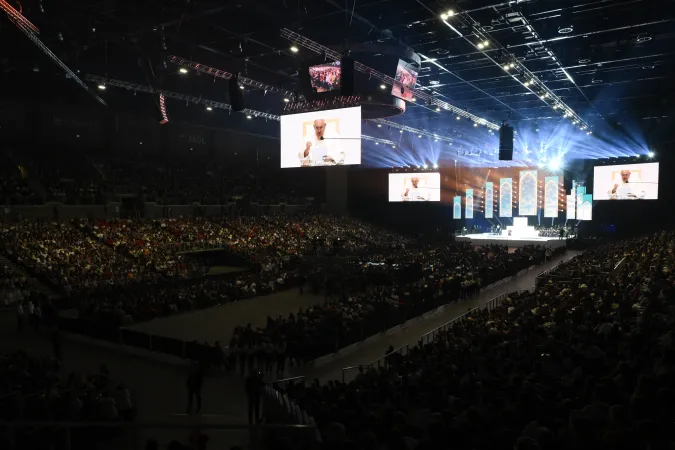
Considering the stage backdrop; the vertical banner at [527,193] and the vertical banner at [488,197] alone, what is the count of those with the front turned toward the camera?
3

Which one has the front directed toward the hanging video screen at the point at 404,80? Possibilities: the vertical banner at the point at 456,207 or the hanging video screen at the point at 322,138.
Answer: the vertical banner

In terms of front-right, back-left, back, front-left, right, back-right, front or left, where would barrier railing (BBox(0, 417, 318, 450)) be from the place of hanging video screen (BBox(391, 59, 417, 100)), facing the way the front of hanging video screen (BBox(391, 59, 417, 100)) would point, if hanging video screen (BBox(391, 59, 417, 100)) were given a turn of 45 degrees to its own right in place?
front

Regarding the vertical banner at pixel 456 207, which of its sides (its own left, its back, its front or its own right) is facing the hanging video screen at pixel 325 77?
front

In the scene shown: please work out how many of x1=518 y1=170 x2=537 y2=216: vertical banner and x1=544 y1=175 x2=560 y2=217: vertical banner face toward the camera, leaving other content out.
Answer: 2

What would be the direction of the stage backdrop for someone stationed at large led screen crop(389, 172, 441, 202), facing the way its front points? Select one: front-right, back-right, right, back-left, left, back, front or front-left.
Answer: back-left

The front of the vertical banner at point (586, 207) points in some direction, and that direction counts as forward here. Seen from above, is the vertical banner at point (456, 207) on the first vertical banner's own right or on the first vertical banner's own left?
on the first vertical banner's own right

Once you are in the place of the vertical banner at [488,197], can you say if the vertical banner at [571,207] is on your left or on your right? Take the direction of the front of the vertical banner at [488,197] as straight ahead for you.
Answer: on your left

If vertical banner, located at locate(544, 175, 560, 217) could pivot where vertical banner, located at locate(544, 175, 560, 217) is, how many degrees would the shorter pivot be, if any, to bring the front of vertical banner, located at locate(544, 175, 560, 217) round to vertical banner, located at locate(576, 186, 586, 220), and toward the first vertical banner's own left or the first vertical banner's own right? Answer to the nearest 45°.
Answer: approximately 45° to the first vertical banner's own left

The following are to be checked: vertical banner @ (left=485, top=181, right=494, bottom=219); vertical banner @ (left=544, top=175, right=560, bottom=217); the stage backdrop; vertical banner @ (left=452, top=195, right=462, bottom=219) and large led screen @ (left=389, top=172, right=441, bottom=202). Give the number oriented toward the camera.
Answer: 5

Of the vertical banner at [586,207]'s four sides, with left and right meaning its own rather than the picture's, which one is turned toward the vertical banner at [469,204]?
right

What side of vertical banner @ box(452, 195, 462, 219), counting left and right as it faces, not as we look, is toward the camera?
front

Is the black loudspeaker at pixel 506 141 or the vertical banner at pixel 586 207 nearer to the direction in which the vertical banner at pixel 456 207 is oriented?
the black loudspeaker

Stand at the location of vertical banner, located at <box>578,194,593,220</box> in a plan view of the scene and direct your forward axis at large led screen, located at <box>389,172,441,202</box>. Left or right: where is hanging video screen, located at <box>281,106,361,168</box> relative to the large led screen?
left

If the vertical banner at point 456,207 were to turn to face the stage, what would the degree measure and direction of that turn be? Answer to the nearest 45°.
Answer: approximately 45° to its left

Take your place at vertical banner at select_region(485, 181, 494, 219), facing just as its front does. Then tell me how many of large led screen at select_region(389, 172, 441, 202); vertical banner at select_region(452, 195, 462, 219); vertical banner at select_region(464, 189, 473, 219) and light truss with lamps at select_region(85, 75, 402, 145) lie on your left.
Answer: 0

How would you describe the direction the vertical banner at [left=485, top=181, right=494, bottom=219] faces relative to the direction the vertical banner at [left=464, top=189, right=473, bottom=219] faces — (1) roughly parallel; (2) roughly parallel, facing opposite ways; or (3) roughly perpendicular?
roughly parallel

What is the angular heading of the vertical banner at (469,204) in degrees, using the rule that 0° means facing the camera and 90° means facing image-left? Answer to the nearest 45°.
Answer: approximately 0°
